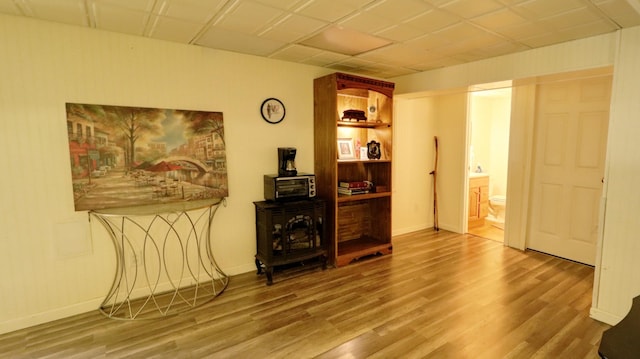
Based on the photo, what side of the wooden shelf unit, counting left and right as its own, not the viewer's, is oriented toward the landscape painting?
right

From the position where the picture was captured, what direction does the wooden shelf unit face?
facing the viewer and to the right of the viewer

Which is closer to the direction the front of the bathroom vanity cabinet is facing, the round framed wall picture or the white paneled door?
the white paneled door

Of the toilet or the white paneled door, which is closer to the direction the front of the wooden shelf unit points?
the white paneled door

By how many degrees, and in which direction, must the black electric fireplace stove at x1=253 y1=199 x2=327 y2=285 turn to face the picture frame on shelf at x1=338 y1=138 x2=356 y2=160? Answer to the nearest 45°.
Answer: approximately 90° to its left

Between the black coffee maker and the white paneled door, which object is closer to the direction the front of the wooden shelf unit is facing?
the white paneled door

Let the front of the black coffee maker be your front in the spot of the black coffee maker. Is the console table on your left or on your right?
on your right

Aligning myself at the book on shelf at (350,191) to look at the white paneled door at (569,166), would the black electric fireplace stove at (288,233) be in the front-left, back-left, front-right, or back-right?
back-right

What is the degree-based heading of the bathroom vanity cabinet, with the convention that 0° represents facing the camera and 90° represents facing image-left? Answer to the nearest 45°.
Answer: approximately 315°

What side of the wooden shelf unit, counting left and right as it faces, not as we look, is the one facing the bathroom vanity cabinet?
left

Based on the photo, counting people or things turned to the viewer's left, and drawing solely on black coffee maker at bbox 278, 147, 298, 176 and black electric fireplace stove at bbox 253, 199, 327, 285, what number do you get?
0

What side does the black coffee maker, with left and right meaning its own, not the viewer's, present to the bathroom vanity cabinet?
left

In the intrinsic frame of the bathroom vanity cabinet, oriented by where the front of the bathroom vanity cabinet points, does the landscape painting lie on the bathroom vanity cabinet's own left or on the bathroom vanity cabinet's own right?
on the bathroom vanity cabinet's own right

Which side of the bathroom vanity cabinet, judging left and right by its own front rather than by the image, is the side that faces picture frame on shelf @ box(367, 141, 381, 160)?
right

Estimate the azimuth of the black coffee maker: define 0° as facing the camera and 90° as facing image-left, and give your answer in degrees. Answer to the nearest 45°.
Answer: approximately 315°

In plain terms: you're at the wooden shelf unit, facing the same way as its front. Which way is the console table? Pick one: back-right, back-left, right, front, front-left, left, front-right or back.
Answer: right
